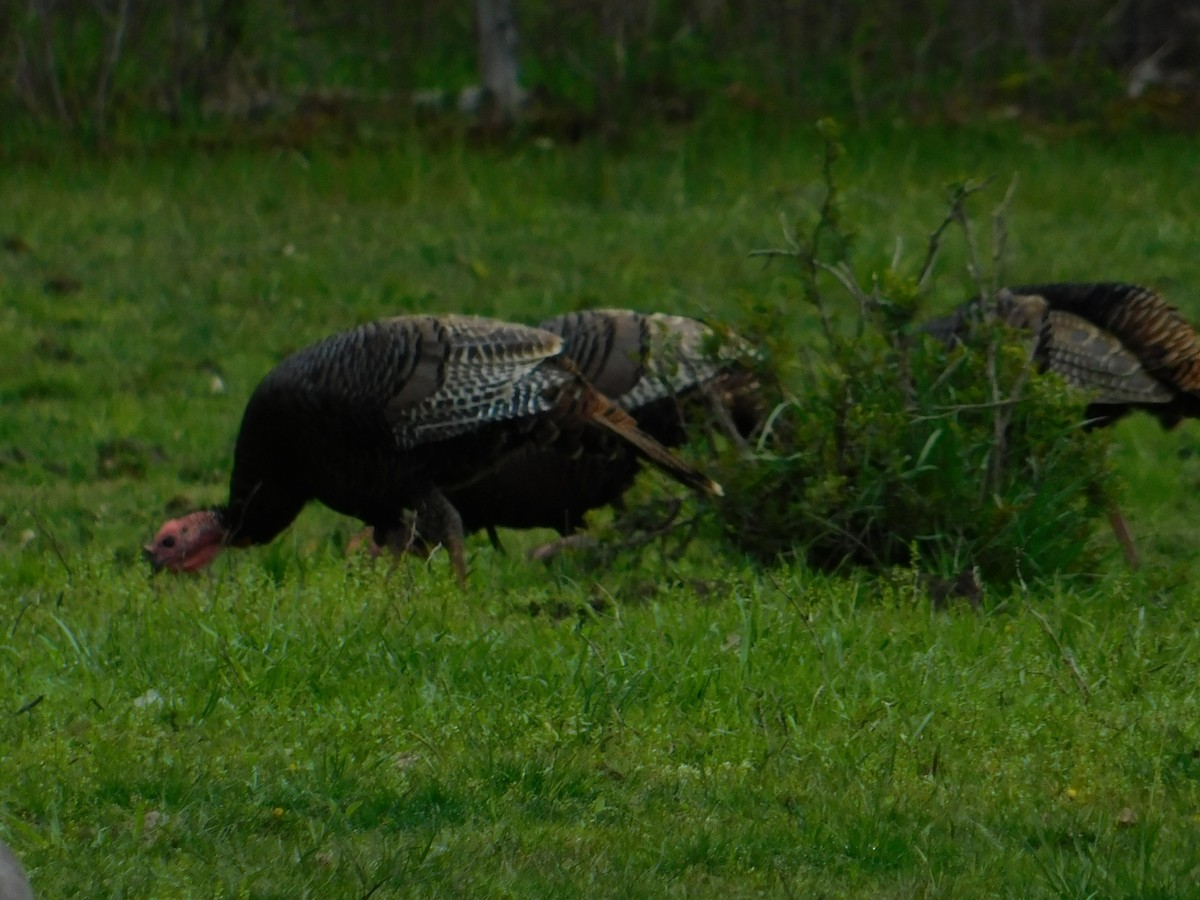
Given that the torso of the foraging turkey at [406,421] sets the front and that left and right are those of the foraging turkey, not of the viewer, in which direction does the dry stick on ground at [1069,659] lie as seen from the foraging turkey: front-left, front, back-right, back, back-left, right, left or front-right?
back-left

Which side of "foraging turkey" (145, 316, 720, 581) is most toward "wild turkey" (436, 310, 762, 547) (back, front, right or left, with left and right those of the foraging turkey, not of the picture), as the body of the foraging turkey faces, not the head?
back

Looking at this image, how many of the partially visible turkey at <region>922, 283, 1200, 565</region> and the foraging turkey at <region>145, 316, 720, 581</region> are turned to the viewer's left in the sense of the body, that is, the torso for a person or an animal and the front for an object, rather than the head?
2

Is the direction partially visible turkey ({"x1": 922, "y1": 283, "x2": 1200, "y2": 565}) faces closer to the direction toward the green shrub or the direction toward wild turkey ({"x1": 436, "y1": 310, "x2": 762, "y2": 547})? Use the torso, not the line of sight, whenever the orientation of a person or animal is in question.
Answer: the wild turkey

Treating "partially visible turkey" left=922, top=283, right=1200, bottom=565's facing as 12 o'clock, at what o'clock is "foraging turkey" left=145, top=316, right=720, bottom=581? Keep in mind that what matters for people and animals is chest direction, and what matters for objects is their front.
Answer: The foraging turkey is roughly at 11 o'clock from the partially visible turkey.

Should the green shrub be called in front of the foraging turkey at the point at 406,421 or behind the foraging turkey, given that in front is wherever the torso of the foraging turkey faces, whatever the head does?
behind

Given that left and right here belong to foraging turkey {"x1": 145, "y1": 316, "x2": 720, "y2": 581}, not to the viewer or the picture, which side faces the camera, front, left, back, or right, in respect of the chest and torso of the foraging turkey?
left

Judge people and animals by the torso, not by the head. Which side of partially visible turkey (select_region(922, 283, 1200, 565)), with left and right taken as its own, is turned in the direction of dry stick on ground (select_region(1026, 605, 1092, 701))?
left

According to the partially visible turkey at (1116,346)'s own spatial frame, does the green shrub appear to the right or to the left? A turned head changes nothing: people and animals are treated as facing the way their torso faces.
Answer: on its left

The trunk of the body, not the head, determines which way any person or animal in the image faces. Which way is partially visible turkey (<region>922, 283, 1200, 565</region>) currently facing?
to the viewer's left

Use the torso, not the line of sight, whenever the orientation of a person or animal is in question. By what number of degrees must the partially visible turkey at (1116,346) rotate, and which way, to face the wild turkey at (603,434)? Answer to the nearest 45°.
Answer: approximately 45° to its left

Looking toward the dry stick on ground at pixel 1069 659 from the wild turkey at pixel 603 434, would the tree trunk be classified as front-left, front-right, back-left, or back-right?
back-left
